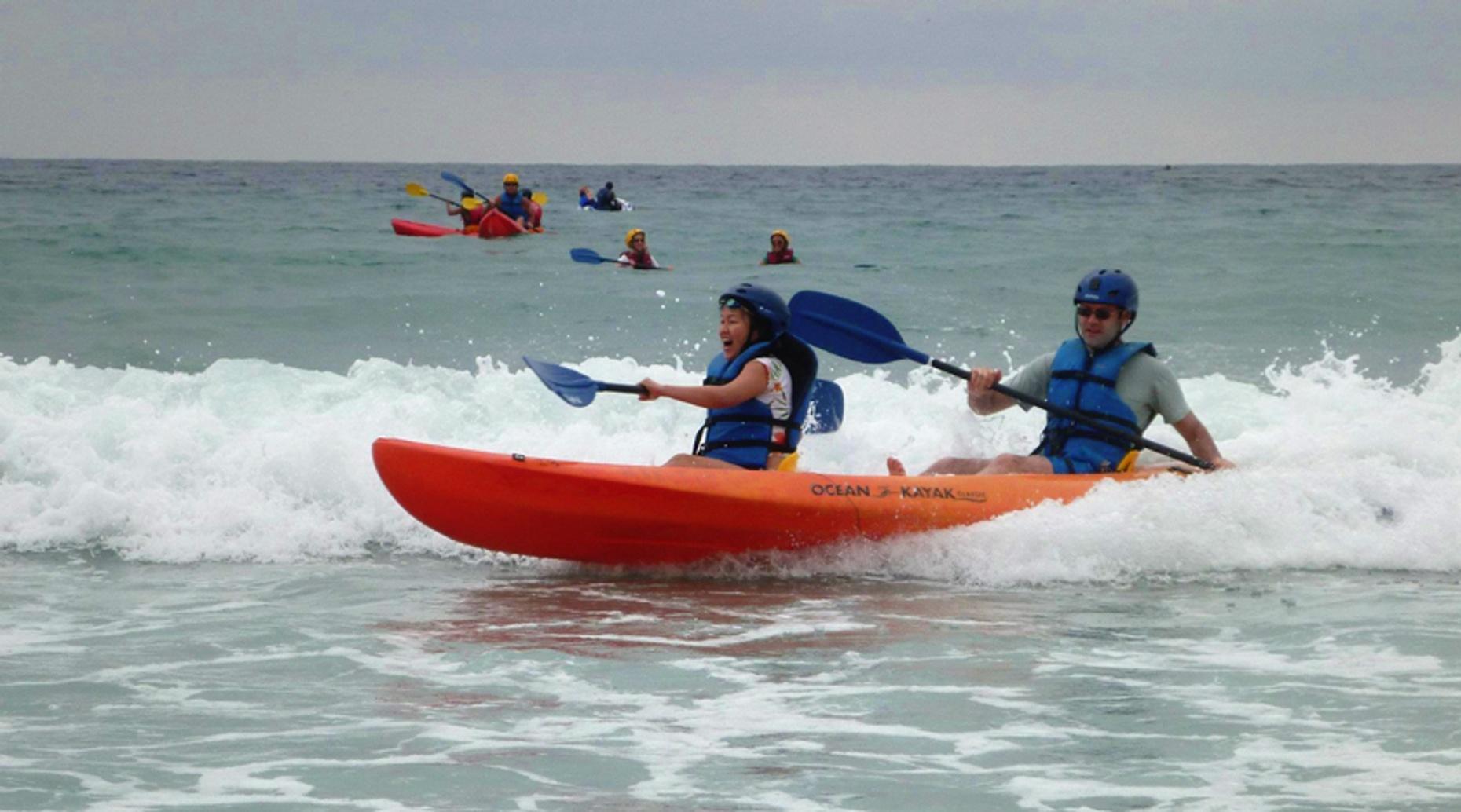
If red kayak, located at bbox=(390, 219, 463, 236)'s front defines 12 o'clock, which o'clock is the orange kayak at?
The orange kayak is roughly at 9 o'clock from the red kayak.

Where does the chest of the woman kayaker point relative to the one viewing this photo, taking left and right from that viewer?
facing to the left of the viewer

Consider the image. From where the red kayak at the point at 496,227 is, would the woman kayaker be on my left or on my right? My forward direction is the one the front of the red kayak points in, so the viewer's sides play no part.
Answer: on my left

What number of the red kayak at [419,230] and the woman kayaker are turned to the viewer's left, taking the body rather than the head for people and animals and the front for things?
2

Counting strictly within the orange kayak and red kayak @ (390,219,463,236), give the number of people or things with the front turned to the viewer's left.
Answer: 2

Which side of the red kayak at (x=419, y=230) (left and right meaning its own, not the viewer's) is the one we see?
left

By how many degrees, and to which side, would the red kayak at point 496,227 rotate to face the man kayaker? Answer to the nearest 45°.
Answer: approximately 45° to its left

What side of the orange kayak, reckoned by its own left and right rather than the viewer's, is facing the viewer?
left

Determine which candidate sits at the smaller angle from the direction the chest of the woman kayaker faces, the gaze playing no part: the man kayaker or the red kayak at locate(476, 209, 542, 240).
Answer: the red kayak

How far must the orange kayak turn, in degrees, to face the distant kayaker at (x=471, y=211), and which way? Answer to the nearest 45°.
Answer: approximately 90° to its right

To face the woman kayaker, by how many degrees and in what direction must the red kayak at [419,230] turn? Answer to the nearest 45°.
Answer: approximately 90° to its left

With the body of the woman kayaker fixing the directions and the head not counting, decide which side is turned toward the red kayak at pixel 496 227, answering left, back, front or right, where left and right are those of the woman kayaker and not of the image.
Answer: right

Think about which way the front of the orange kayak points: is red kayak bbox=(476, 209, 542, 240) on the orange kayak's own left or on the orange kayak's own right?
on the orange kayak's own right

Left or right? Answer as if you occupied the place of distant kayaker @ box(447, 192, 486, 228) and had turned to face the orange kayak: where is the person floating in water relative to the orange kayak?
left
